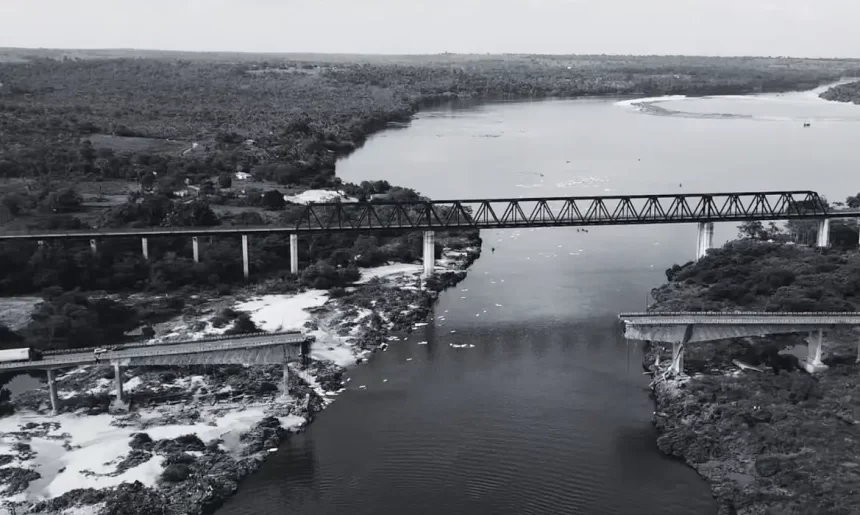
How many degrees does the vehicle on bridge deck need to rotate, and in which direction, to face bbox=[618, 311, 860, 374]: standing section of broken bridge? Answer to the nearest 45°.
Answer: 0° — it already faces it

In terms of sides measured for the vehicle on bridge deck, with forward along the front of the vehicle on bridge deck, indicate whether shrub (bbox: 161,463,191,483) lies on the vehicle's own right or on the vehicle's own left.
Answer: on the vehicle's own right

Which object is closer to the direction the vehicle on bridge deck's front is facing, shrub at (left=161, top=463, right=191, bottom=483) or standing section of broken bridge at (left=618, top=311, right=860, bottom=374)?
the standing section of broken bridge

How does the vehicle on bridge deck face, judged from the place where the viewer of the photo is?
facing to the right of the viewer

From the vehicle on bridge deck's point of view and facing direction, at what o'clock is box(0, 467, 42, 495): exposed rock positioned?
The exposed rock is roughly at 3 o'clock from the vehicle on bridge deck.

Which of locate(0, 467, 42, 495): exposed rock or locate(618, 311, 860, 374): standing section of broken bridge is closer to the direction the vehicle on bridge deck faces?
the standing section of broken bridge
